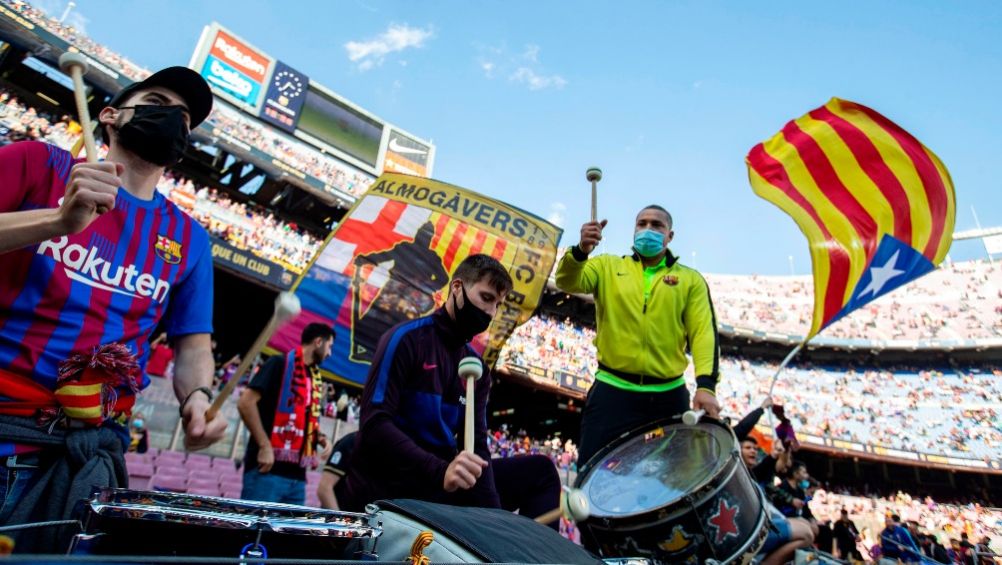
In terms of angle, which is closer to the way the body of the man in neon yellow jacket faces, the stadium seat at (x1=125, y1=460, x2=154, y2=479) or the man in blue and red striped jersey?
the man in blue and red striped jersey

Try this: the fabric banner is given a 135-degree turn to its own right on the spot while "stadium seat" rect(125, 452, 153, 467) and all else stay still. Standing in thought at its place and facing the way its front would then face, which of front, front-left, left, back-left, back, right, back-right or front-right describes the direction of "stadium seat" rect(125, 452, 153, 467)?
front

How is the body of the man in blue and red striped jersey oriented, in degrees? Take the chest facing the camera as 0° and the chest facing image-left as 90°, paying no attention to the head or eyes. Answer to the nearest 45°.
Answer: approximately 315°

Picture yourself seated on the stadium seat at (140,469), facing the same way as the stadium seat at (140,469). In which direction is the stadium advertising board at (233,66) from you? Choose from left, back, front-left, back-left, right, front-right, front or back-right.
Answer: back-left

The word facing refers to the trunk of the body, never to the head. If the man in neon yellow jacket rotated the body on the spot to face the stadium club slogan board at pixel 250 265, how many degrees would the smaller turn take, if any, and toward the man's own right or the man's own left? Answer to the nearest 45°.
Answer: approximately 135° to the man's own right

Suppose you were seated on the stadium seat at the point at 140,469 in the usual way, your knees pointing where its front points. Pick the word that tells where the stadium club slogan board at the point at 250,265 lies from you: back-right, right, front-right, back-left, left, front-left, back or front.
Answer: back-left

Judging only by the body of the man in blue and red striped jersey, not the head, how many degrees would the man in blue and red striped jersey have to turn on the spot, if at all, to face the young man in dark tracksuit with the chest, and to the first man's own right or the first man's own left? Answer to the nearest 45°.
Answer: approximately 45° to the first man's own left

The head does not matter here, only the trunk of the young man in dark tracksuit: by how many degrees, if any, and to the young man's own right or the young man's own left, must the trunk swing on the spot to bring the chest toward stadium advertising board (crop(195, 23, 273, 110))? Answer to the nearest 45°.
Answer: approximately 180°

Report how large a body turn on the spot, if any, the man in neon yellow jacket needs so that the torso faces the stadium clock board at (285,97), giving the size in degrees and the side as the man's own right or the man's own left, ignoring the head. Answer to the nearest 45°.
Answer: approximately 135° to the man's own right
